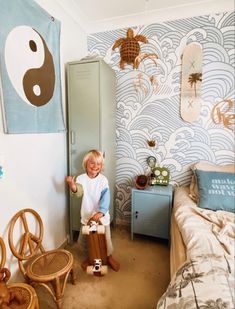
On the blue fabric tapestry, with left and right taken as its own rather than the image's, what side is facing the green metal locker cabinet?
left

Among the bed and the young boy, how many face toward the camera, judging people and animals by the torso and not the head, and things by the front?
2

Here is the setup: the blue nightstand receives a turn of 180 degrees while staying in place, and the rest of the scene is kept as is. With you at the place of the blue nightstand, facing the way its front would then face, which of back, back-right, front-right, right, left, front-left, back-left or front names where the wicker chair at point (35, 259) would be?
back-left

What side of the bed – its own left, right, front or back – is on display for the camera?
front

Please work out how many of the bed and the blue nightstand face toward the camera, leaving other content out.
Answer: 2

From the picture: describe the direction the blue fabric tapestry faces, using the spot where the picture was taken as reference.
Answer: facing the viewer and to the right of the viewer

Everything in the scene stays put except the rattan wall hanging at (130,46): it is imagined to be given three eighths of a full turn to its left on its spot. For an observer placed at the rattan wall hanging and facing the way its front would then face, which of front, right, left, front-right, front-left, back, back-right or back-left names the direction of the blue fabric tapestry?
back

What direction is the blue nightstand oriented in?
toward the camera
